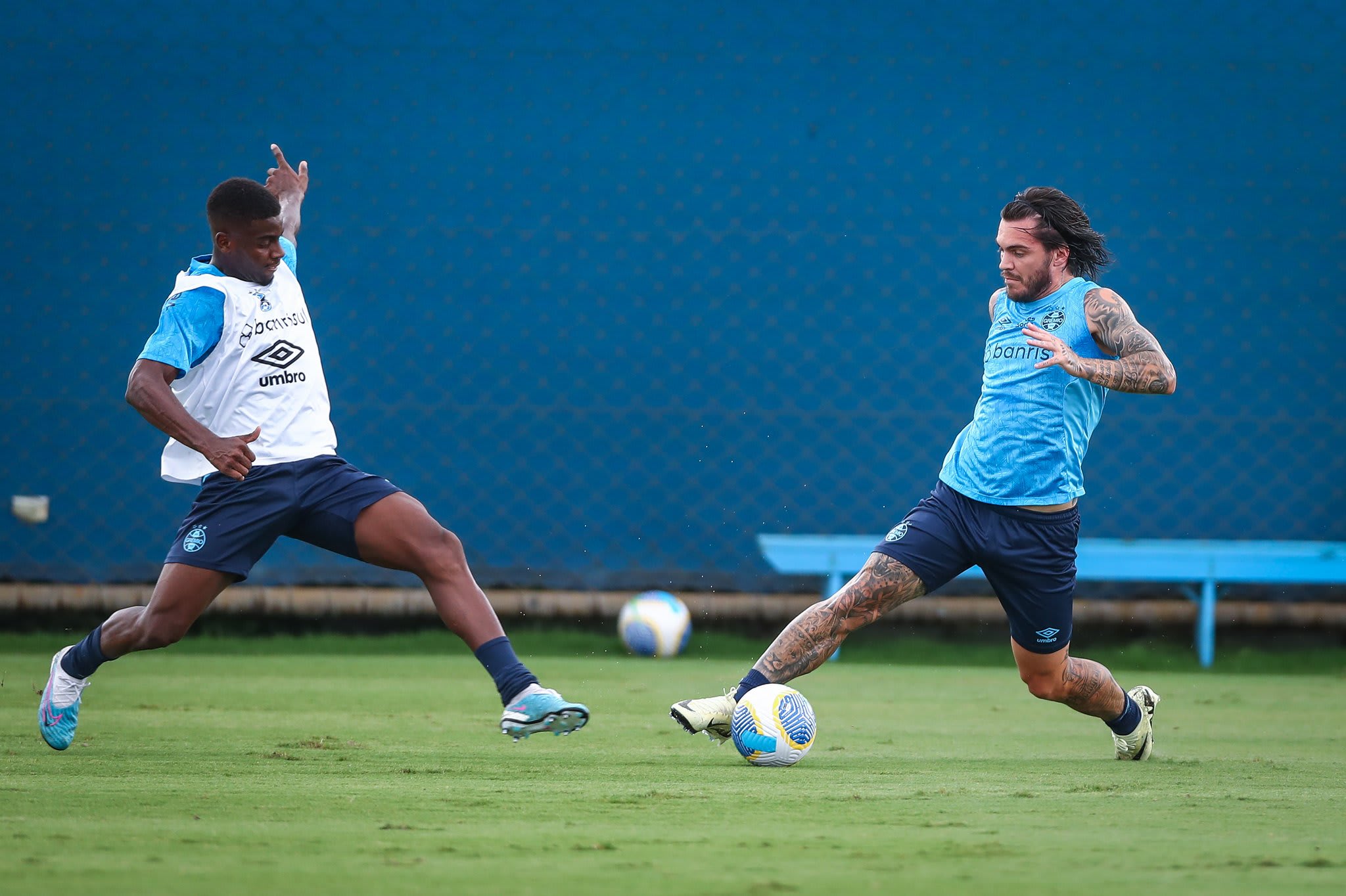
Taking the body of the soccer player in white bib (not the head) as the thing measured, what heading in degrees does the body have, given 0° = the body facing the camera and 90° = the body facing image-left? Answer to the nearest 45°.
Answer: approximately 315°

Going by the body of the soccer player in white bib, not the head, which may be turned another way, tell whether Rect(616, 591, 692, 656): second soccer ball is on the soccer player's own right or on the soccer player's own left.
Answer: on the soccer player's own left

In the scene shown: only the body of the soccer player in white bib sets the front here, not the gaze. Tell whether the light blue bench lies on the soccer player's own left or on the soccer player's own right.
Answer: on the soccer player's own left

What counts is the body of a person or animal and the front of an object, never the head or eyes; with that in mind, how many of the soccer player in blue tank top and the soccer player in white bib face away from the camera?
0

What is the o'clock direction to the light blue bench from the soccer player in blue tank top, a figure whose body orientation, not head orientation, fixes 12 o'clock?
The light blue bench is roughly at 5 o'clock from the soccer player in blue tank top.

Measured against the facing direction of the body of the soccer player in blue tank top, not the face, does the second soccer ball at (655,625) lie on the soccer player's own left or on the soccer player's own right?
on the soccer player's own right

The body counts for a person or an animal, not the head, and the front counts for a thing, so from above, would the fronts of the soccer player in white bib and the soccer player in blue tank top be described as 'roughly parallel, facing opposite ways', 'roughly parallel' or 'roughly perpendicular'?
roughly perpendicular

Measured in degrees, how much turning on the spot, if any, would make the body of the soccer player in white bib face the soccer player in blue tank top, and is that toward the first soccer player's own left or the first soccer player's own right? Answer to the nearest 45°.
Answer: approximately 45° to the first soccer player's own left

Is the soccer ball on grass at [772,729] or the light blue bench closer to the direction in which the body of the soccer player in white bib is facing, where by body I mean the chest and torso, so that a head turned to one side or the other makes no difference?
the soccer ball on grass

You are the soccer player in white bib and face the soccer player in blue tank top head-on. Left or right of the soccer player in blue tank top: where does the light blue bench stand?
left

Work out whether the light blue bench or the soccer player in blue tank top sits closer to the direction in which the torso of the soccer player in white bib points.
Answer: the soccer player in blue tank top

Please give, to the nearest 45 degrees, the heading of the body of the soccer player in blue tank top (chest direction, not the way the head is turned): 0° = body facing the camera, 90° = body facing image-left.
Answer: approximately 45°
